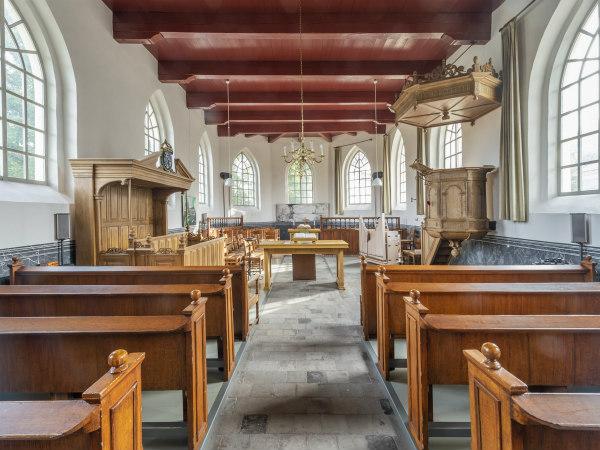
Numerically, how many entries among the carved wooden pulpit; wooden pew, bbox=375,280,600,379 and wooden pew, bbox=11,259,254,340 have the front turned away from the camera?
2

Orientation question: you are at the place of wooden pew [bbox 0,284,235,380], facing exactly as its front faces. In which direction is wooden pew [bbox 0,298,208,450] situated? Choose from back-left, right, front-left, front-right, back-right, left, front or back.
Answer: back

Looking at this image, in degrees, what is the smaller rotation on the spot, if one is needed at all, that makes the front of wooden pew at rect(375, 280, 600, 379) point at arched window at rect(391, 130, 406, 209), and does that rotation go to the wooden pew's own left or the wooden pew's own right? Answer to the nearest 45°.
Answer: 0° — it already faces it

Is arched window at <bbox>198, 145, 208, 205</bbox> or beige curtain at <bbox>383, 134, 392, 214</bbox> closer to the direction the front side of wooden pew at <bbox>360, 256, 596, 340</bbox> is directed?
the beige curtain

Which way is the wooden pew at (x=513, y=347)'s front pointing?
away from the camera

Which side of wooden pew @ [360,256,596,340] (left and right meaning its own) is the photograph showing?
back

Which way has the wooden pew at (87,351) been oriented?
away from the camera

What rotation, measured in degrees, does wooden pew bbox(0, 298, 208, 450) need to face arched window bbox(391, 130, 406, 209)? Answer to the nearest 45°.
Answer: approximately 45° to its right

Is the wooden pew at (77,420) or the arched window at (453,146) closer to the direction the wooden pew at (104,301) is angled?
the arched window

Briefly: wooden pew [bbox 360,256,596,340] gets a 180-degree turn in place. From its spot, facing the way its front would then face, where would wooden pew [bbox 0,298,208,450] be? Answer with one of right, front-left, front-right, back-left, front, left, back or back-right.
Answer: front-right

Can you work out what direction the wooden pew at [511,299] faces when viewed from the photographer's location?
facing away from the viewer

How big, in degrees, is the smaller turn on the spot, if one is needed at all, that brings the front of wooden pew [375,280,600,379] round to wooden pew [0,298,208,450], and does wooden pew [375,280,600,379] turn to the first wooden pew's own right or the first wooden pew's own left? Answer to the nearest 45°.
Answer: approximately 135° to the first wooden pew's own left

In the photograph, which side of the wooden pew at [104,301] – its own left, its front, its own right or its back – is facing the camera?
back

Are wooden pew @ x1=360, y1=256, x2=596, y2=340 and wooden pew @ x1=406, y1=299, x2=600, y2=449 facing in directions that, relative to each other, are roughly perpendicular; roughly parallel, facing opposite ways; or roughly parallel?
roughly parallel

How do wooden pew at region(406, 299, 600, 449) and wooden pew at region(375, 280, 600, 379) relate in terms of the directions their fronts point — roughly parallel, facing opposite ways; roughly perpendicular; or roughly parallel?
roughly parallel

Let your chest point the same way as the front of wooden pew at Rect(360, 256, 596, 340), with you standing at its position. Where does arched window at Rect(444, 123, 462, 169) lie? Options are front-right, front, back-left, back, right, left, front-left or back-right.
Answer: front

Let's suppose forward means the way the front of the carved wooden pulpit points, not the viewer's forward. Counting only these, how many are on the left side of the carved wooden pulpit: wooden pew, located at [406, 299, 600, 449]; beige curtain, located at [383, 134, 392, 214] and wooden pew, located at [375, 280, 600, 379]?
2

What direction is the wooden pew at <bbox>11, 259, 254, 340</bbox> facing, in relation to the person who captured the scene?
facing away from the viewer

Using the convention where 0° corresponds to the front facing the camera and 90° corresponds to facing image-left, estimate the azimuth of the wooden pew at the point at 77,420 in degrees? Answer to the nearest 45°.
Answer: approximately 180°
